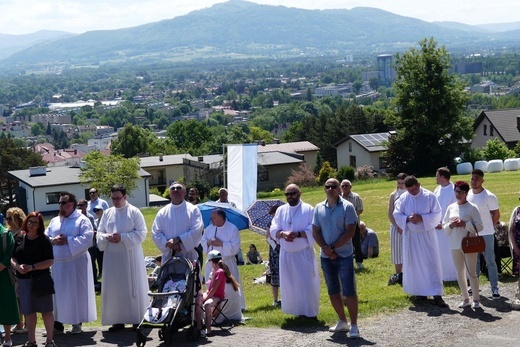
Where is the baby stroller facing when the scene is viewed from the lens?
facing the viewer and to the left of the viewer

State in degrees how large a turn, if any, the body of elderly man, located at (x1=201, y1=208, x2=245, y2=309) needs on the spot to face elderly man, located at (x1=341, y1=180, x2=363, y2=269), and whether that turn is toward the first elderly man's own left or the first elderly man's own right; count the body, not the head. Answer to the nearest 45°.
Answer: approximately 180°

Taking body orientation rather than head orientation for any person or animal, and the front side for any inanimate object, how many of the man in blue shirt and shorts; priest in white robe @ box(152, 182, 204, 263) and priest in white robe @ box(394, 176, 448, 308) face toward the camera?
3

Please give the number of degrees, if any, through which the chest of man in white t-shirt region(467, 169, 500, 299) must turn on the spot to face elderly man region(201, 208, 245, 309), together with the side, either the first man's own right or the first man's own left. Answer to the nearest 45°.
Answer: approximately 45° to the first man's own right

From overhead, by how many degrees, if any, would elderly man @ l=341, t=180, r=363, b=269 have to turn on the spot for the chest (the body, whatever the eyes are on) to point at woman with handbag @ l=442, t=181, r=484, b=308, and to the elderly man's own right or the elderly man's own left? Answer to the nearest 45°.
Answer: approximately 45° to the elderly man's own left

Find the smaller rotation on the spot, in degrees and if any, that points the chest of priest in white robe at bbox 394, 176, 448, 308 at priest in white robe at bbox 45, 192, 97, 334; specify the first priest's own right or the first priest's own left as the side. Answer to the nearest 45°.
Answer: approximately 90° to the first priest's own right

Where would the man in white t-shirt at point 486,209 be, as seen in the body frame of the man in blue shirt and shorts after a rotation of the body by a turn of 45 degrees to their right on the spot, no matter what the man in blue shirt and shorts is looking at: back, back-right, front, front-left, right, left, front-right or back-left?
back

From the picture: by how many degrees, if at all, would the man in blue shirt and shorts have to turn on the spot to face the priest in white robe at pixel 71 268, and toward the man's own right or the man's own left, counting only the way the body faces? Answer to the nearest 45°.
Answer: approximately 90° to the man's own right

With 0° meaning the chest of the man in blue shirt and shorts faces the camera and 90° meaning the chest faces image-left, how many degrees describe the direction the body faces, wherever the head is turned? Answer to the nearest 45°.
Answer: approximately 0°
